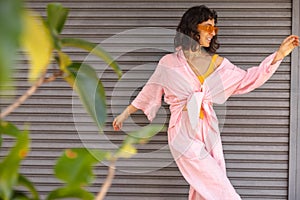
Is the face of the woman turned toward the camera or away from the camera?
toward the camera

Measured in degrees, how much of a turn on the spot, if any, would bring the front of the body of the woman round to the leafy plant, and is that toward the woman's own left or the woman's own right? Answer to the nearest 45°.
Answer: approximately 45° to the woman's own right
